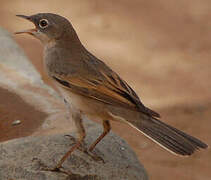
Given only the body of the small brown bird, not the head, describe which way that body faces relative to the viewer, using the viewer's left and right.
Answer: facing to the left of the viewer
